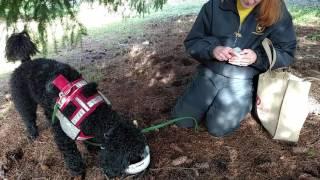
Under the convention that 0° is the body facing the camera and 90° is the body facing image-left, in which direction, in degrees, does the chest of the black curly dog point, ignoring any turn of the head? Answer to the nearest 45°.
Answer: approximately 315°

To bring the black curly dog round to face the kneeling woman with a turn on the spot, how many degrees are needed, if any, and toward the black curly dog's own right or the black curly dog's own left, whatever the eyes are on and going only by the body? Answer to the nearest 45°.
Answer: approximately 45° to the black curly dog's own left

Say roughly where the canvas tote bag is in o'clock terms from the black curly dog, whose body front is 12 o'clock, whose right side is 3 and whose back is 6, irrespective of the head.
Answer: The canvas tote bag is roughly at 11 o'clock from the black curly dog.
